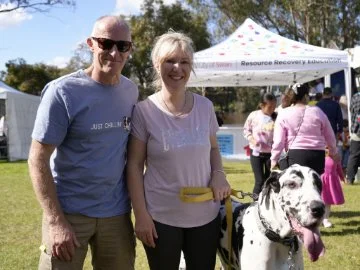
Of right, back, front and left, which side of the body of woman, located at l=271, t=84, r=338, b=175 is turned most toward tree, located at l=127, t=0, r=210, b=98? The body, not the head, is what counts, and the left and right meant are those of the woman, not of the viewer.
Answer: front

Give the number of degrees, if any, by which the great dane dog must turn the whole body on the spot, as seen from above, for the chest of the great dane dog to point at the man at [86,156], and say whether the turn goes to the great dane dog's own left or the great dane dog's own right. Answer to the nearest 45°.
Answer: approximately 90° to the great dane dog's own right

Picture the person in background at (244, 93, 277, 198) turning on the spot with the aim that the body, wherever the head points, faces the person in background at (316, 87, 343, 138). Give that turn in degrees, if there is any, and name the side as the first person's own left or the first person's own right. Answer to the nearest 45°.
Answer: approximately 90° to the first person's own left

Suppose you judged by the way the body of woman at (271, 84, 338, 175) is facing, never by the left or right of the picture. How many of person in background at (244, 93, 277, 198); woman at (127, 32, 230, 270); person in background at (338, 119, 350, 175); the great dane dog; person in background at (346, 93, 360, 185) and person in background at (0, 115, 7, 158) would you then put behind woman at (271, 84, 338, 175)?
2

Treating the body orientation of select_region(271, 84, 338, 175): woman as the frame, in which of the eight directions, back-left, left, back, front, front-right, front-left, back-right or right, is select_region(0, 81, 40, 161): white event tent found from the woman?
front-left

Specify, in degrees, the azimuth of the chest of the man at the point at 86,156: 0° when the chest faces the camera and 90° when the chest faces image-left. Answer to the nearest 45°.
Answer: approximately 315°
